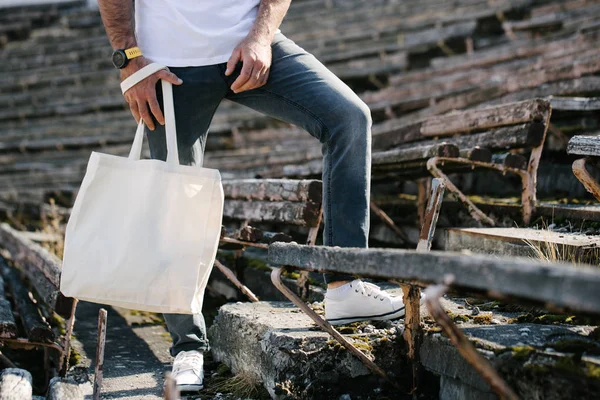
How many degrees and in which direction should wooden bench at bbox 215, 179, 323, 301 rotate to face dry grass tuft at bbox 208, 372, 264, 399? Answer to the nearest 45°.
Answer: approximately 45° to its left

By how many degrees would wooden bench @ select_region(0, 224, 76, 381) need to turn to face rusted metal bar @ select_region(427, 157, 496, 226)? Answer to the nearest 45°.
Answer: approximately 135° to its left

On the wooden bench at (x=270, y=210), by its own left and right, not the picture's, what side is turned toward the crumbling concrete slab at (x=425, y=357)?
left

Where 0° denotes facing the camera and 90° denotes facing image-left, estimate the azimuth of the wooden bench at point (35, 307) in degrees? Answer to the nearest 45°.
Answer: approximately 45°

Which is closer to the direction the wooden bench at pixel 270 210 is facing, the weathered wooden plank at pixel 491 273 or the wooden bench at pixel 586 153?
the weathered wooden plank

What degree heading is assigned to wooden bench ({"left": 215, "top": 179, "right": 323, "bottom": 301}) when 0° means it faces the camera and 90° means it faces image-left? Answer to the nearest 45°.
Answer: approximately 45°

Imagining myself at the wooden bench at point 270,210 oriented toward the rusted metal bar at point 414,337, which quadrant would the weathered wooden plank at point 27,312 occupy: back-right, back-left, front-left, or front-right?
front-right

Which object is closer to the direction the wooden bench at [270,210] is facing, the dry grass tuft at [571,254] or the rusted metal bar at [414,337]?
the rusted metal bar

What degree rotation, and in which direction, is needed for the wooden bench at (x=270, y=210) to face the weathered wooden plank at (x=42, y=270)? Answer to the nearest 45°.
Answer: approximately 45° to its right

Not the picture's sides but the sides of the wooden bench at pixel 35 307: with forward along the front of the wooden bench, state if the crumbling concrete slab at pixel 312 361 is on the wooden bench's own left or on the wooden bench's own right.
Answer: on the wooden bench's own left

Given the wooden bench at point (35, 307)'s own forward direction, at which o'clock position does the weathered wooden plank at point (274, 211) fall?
The weathered wooden plank is roughly at 8 o'clock from the wooden bench.

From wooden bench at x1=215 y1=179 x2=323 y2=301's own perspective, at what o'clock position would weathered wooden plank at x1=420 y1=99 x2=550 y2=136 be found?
The weathered wooden plank is roughly at 7 o'clock from the wooden bench.
